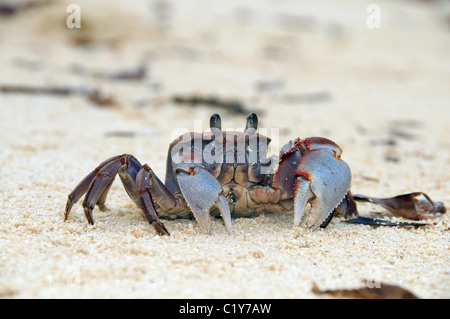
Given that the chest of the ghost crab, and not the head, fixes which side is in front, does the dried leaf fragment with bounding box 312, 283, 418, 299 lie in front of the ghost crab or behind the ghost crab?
in front

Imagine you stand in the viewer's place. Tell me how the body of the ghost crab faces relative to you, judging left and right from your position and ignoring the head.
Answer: facing the viewer
